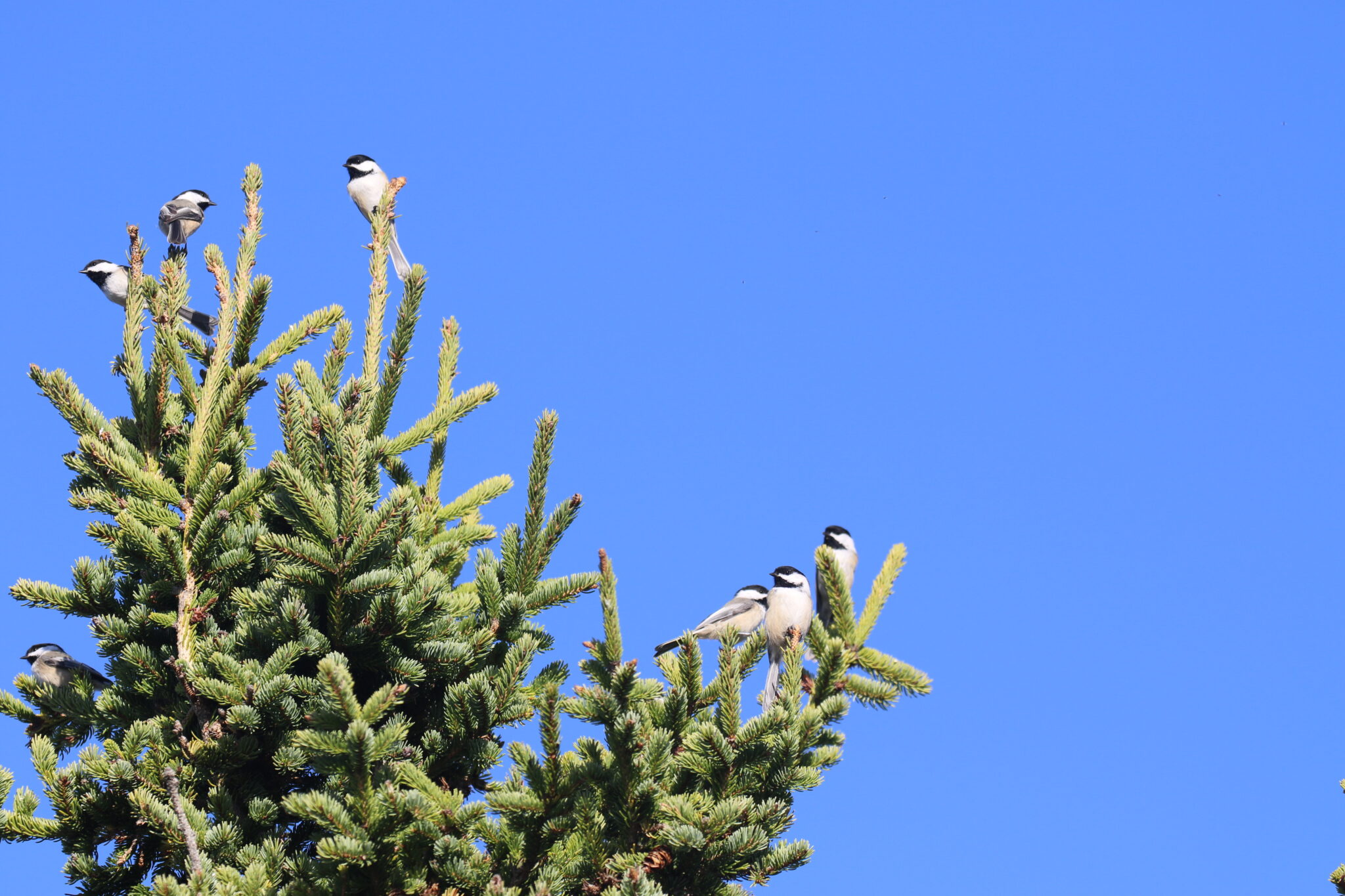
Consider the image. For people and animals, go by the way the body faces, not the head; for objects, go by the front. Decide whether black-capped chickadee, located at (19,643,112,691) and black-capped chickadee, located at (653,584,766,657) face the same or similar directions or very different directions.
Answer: very different directions

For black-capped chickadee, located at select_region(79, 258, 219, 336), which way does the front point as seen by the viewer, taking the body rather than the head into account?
to the viewer's left

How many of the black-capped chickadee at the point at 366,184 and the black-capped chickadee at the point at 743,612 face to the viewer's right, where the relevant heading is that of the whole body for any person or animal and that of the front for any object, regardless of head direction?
1

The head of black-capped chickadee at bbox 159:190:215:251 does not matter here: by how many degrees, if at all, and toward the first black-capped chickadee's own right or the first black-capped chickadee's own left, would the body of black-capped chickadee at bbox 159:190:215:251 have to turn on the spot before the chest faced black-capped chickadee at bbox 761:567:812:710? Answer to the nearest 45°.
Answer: approximately 90° to the first black-capped chickadee's own right

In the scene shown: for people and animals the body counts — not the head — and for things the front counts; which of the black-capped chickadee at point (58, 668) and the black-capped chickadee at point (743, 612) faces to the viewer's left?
the black-capped chickadee at point (58, 668)

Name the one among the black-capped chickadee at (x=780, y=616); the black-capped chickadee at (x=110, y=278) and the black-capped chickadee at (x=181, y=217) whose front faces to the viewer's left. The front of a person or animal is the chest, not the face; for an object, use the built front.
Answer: the black-capped chickadee at (x=110, y=278)

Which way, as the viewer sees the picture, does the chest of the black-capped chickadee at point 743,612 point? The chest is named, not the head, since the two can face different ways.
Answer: to the viewer's right

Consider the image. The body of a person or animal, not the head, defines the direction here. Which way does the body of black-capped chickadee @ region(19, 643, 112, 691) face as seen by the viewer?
to the viewer's left
